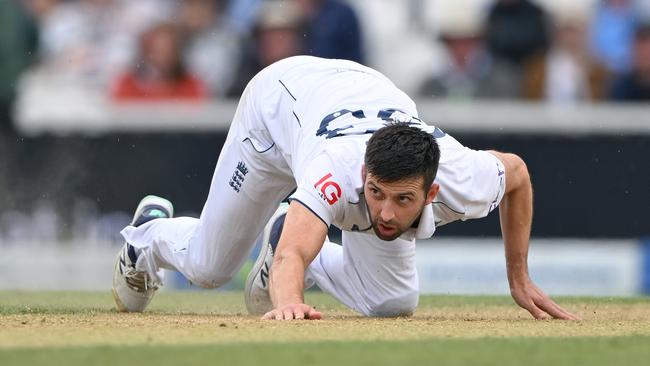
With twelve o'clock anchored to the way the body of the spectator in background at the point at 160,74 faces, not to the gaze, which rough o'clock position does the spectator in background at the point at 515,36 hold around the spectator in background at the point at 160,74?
the spectator in background at the point at 515,36 is roughly at 9 o'clock from the spectator in background at the point at 160,74.

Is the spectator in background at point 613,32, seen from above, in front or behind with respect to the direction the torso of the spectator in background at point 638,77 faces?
behind

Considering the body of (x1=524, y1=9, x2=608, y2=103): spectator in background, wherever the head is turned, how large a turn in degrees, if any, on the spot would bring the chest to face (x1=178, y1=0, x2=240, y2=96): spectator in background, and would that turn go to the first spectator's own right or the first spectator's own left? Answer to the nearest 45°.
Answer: approximately 90° to the first spectator's own right

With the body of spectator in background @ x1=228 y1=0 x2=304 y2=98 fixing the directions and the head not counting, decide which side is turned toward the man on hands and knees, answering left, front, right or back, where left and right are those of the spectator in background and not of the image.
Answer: front

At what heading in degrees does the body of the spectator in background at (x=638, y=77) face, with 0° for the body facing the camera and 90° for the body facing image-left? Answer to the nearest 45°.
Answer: approximately 0°

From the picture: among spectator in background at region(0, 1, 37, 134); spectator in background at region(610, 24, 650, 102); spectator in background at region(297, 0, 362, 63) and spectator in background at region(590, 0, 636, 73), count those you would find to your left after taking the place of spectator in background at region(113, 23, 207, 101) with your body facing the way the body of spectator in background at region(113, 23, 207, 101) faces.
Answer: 3

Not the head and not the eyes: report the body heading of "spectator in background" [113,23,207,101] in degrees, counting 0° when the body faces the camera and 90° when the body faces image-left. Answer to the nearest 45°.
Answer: approximately 0°
